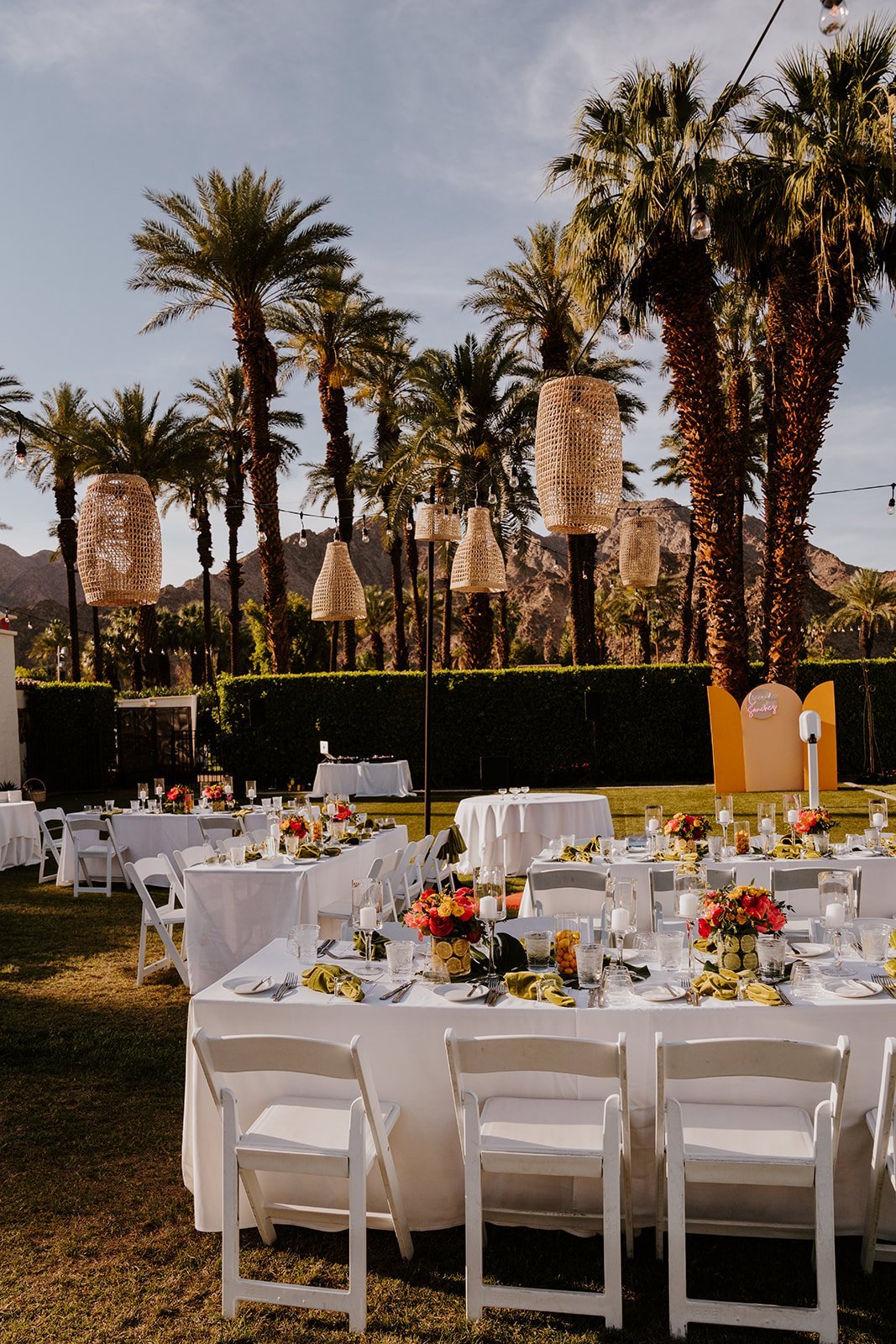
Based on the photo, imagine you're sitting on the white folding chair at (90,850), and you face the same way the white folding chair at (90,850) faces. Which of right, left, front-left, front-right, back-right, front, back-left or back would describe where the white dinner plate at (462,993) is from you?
back-right

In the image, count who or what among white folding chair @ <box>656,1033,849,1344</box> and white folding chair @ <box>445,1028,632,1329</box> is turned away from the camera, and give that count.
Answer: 2

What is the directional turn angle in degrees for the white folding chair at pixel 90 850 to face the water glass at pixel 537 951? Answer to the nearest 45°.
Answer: approximately 135° to its right

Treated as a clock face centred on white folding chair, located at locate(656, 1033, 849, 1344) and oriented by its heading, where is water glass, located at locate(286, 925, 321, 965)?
The water glass is roughly at 10 o'clock from the white folding chair.

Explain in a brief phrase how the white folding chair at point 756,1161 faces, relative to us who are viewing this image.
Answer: facing away from the viewer

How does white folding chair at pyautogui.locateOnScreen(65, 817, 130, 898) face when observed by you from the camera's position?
facing away from the viewer and to the right of the viewer

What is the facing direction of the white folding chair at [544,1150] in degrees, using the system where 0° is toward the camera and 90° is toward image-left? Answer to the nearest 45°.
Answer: approximately 180°
